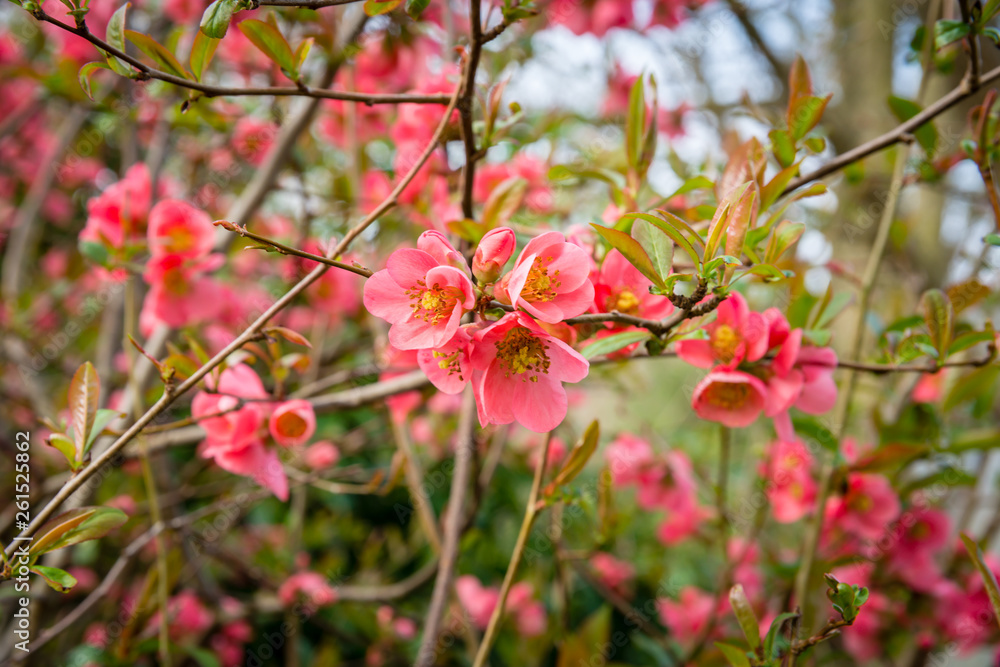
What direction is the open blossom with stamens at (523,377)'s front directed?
toward the camera

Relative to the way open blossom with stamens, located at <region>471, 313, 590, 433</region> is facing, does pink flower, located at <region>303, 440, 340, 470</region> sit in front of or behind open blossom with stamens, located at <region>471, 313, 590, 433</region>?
behind

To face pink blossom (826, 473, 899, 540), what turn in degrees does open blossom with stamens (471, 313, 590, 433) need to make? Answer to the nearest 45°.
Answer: approximately 135° to its left

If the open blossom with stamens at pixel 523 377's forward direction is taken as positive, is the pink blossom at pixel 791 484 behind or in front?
behind

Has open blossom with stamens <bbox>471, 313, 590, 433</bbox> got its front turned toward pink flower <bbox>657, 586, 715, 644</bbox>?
no
